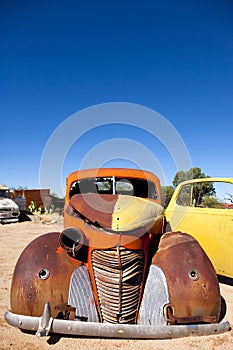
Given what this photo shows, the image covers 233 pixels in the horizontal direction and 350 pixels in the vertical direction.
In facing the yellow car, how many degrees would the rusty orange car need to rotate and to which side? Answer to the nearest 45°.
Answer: approximately 135° to its left

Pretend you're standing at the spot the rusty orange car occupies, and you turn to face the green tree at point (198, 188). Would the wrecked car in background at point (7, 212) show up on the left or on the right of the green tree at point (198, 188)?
left

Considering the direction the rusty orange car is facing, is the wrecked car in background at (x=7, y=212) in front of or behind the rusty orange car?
behind

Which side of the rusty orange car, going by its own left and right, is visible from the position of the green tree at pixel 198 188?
back

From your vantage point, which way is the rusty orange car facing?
toward the camera
